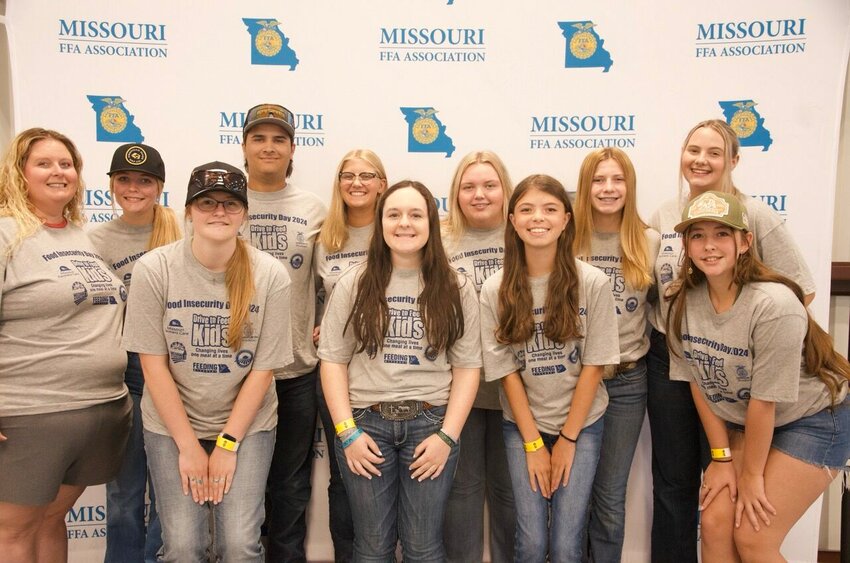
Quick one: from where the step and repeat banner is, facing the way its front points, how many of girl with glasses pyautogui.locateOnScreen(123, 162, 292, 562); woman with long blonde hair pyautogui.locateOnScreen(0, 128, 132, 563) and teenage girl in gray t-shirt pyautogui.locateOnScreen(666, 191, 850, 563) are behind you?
0

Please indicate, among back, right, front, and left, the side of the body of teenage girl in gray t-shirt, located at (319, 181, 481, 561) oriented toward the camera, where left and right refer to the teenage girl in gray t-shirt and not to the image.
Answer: front

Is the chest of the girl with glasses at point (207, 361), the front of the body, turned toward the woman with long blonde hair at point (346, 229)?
no

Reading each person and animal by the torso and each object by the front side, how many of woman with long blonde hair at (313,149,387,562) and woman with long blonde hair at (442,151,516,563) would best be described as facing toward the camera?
2

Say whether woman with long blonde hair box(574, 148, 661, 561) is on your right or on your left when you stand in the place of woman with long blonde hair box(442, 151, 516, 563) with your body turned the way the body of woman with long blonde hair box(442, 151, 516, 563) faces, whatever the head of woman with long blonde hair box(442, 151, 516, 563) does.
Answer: on your left

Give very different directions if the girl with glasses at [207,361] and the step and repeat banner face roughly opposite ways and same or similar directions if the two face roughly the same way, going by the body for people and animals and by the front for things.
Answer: same or similar directions

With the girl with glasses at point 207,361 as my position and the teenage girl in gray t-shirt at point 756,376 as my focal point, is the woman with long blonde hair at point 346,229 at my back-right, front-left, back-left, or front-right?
front-left

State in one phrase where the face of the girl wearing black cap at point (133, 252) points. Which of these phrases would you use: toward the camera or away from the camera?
toward the camera

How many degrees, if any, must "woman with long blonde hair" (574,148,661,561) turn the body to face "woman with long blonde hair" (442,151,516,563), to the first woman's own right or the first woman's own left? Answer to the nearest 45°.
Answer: approximately 90° to the first woman's own right

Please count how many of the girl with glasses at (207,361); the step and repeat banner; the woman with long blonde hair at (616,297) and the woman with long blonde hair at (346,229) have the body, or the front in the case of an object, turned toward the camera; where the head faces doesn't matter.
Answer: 4

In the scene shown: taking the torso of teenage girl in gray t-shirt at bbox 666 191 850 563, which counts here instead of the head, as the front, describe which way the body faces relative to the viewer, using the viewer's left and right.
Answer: facing the viewer and to the left of the viewer

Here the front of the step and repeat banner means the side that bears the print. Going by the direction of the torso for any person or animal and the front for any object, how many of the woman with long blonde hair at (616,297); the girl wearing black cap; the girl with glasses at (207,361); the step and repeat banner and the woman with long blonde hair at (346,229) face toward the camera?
5

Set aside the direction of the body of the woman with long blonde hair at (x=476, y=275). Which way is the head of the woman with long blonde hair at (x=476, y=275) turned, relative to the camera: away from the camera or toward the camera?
toward the camera

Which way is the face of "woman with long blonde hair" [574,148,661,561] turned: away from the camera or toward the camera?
toward the camera

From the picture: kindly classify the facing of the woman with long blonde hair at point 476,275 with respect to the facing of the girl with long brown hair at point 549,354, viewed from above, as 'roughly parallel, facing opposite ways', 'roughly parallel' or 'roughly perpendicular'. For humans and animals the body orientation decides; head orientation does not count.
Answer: roughly parallel

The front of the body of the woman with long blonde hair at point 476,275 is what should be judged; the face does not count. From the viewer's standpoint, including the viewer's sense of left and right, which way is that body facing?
facing the viewer

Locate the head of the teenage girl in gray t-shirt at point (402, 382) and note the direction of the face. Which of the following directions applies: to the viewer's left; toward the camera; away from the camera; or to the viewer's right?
toward the camera
